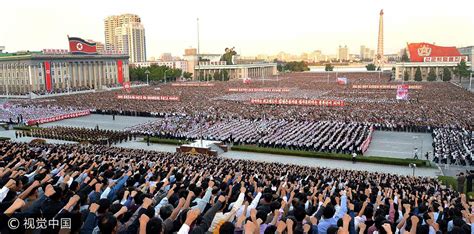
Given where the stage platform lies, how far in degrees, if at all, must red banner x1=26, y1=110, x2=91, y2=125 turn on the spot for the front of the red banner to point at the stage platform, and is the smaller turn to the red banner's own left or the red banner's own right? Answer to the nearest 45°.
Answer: approximately 45° to the red banner's own right

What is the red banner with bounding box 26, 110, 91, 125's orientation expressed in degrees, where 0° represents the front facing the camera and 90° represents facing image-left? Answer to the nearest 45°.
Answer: approximately 315°
